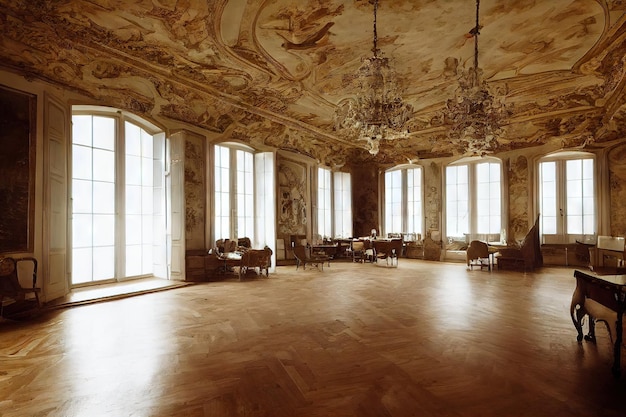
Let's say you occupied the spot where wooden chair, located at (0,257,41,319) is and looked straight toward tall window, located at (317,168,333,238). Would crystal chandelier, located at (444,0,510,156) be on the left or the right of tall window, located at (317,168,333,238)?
right

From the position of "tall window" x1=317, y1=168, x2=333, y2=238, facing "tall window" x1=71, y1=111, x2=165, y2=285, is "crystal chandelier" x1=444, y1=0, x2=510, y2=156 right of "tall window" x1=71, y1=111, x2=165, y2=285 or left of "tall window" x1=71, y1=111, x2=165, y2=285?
left

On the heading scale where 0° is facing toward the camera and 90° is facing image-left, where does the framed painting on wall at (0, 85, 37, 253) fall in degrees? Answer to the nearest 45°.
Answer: approximately 315°

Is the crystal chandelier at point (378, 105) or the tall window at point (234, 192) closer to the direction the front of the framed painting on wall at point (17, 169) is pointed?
the crystal chandelier

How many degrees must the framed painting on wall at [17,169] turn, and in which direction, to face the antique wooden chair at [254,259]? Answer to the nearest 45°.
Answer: approximately 45° to its left

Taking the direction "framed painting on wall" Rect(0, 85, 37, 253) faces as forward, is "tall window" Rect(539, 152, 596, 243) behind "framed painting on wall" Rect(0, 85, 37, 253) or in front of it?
in front

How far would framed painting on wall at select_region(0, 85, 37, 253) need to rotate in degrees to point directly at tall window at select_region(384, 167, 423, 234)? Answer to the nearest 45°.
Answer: approximately 45° to its left

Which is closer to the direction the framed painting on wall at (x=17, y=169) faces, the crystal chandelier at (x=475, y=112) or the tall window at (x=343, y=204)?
the crystal chandelier

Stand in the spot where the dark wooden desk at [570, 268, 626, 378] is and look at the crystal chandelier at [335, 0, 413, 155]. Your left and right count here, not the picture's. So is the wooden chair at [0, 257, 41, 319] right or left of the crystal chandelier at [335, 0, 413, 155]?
left

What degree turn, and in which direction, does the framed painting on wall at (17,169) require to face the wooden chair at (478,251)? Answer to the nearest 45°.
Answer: approximately 45° to its left
